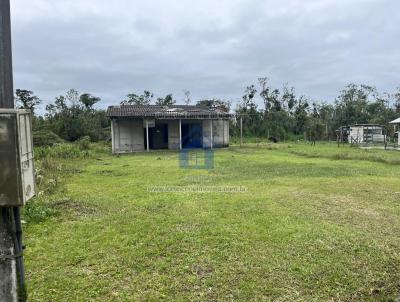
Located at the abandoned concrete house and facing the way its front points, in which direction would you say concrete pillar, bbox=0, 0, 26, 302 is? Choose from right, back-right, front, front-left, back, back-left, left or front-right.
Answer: front

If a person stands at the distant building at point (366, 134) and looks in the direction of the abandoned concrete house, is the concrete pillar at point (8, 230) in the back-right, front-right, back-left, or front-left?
front-left

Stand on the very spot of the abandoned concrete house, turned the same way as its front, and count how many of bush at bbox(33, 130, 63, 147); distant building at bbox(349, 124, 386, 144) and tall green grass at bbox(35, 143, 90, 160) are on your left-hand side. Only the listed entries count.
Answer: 1

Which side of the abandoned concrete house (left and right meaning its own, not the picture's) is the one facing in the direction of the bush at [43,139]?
right

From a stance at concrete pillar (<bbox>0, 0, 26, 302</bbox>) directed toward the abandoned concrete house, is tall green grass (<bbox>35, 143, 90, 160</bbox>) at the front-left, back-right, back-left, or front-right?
front-left

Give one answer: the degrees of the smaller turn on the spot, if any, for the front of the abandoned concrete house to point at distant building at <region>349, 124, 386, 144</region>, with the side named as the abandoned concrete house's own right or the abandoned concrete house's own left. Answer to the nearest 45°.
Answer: approximately 90° to the abandoned concrete house's own left

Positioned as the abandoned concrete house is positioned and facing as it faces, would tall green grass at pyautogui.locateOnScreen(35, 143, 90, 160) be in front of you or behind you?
in front

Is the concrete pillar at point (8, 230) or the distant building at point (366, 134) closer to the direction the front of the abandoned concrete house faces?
the concrete pillar

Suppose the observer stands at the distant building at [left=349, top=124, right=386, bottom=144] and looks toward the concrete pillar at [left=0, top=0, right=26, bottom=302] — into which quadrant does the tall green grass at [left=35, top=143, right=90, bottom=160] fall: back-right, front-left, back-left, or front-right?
front-right

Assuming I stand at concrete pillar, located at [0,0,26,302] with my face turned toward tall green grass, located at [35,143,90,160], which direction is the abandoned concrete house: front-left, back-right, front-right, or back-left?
front-right

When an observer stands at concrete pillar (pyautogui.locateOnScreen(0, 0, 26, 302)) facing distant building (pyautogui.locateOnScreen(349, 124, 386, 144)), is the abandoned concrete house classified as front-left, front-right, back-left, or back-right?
front-left

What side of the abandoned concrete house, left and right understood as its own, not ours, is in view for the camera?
front
